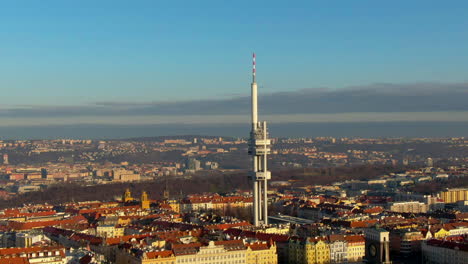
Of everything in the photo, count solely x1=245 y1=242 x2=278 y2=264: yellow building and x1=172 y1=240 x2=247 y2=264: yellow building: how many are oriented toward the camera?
2

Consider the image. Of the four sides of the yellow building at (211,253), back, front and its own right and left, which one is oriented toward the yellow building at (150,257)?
right

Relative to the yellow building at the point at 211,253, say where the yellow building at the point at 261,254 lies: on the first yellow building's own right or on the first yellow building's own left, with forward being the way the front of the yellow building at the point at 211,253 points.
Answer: on the first yellow building's own left

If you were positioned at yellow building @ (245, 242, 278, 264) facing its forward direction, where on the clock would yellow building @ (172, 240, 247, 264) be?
yellow building @ (172, 240, 247, 264) is roughly at 2 o'clock from yellow building @ (245, 242, 278, 264).

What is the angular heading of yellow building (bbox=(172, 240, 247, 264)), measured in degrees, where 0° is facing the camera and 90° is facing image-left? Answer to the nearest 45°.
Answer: approximately 0°

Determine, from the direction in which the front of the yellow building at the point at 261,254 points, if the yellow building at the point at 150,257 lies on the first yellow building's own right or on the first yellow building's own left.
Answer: on the first yellow building's own right

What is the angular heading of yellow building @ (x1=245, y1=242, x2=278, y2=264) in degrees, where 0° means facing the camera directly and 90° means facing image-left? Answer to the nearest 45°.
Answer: approximately 0°
